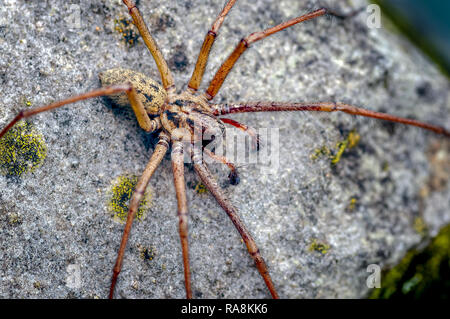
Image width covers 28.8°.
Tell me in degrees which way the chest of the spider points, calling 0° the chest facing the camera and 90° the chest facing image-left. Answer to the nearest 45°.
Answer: approximately 315°
